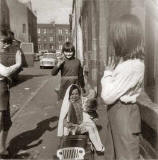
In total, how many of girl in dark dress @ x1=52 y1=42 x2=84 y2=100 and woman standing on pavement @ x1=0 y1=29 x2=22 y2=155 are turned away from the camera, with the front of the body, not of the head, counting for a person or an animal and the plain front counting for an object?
0

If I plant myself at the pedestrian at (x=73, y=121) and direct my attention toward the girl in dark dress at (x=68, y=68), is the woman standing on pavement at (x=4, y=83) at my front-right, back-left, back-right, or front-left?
front-left

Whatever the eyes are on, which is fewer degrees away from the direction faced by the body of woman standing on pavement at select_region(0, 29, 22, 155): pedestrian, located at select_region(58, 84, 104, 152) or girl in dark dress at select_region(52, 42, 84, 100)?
the pedestrian

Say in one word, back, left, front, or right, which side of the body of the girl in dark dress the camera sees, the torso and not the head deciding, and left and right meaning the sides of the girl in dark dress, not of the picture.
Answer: front

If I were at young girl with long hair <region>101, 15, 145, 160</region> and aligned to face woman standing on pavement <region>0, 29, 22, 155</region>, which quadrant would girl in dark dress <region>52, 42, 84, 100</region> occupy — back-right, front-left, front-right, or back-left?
front-right

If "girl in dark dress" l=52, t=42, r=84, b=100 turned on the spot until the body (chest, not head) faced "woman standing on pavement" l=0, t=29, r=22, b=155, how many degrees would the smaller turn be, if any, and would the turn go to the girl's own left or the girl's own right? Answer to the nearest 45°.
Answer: approximately 45° to the girl's own right

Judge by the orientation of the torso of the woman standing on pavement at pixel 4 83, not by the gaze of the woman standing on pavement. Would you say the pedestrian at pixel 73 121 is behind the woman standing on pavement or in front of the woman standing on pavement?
in front

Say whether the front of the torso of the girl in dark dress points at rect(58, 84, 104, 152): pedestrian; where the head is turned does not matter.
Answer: yes

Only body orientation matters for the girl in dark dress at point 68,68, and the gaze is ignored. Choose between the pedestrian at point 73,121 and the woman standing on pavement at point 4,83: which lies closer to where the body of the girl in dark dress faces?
the pedestrian

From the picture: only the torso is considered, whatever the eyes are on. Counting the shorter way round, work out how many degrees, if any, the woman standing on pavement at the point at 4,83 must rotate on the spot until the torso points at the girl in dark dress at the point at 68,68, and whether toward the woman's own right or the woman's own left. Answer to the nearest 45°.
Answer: approximately 90° to the woman's own left

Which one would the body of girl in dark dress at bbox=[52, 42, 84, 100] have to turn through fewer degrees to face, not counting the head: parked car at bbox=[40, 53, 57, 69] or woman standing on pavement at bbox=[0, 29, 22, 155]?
the woman standing on pavement

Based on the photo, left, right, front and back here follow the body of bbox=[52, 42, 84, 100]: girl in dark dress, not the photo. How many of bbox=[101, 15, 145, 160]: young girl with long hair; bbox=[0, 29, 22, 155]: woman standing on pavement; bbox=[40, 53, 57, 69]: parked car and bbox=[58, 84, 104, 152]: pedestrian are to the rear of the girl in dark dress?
1

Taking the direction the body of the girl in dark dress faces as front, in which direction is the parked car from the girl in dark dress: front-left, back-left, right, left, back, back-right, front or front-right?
back
